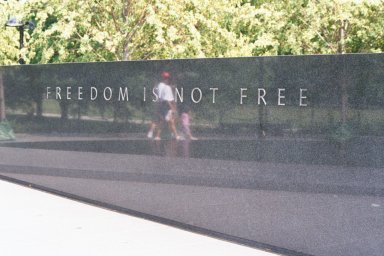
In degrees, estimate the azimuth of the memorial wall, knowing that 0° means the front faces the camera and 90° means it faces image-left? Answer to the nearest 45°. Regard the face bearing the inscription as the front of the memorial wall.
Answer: approximately 45°
